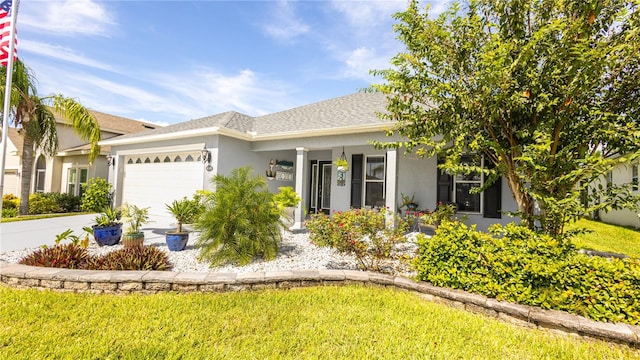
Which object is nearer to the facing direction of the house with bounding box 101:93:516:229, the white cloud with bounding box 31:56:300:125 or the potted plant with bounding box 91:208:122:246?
the potted plant

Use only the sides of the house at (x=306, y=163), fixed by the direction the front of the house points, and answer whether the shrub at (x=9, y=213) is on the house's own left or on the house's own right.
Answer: on the house's own right

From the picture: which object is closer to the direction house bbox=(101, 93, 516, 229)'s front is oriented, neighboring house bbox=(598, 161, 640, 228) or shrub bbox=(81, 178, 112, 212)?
the shrub

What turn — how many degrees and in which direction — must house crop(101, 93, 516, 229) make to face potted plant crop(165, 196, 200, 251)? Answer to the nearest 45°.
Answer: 0° — it already faces it

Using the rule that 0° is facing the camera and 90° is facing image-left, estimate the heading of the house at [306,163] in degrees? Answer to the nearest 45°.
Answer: approximately 45°

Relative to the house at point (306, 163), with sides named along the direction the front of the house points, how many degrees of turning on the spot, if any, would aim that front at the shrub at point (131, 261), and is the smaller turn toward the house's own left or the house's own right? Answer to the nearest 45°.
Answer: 0° — it already faces it

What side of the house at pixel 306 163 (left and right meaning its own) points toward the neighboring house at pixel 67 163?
right
